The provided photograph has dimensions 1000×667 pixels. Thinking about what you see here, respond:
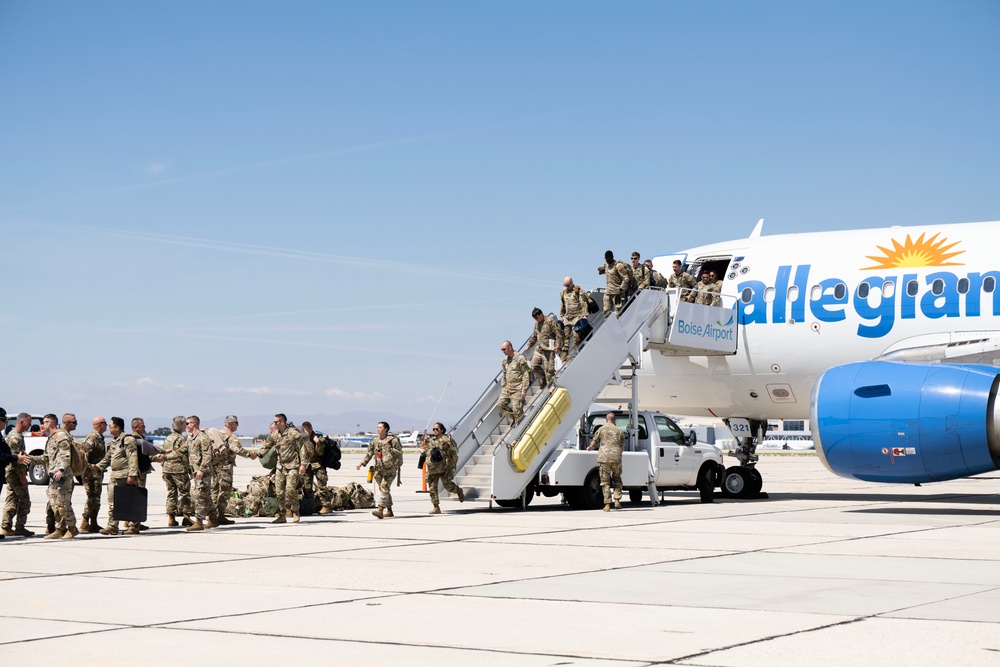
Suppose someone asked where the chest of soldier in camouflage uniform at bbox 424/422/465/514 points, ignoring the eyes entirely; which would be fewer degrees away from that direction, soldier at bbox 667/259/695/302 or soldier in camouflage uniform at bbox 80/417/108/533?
the soldier in camouflage uniform

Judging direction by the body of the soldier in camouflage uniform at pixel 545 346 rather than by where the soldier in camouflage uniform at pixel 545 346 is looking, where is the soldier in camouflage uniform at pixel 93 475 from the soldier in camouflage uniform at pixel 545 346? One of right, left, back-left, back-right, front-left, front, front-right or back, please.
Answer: front

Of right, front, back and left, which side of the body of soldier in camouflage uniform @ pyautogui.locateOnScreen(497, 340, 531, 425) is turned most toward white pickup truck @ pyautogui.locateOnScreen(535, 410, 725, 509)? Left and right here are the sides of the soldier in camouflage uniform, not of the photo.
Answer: back

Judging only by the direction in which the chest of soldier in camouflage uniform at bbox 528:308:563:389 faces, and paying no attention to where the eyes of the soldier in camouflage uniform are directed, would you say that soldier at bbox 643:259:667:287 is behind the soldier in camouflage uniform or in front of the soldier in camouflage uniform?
behind

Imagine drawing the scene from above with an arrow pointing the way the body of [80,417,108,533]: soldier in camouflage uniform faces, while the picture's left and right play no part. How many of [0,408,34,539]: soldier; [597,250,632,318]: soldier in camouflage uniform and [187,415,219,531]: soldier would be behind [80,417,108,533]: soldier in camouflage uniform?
1

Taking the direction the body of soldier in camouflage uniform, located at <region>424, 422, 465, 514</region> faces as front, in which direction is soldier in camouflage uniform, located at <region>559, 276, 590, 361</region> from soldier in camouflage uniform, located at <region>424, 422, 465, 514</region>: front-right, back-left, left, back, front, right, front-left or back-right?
back

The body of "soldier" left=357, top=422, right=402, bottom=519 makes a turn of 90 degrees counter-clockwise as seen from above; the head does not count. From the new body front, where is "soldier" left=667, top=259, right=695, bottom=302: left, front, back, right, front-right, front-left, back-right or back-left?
left

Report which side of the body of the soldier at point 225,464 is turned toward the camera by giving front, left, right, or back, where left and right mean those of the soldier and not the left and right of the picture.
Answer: right

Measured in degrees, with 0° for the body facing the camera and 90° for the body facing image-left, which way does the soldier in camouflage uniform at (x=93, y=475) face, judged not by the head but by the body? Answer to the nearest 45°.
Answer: approximately 270°

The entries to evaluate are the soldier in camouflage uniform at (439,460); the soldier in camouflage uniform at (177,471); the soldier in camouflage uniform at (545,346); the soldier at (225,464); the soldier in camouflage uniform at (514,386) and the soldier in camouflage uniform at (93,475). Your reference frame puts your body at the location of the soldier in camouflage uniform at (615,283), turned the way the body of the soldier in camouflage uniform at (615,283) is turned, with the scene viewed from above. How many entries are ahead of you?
6

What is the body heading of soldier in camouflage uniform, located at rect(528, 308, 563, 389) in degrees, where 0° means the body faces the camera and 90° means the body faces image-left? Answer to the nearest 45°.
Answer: approximately 45°

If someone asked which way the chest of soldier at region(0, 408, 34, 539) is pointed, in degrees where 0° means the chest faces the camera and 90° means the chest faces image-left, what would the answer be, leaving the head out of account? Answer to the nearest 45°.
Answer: approximately 270°

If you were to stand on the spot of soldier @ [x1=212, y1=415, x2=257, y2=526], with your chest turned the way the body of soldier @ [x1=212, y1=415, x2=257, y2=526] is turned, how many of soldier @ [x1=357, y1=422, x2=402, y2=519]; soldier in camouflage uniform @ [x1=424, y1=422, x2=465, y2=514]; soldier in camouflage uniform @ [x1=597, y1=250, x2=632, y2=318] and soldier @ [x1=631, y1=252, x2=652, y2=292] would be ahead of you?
4

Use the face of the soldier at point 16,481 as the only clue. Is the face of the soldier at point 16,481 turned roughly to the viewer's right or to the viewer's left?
to the viewer's right
